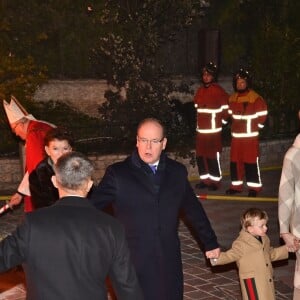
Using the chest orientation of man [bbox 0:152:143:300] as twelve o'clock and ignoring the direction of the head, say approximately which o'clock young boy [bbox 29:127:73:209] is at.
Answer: The young boy is roughly at 12 o'clock from the man.

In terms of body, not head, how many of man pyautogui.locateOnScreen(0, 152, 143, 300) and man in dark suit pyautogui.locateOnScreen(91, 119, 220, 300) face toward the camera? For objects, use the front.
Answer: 1

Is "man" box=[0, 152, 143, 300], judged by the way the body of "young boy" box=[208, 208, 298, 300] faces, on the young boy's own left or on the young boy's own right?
on the young boy's own right

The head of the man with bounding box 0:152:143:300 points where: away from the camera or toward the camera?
away from the camera

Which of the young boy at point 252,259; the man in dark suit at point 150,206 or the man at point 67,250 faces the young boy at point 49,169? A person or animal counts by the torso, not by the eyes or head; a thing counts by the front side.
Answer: the man

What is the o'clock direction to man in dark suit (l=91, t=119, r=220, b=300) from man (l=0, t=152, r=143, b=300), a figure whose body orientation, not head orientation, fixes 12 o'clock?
The man in dark suit is roughly at 1 o'clock from the man.

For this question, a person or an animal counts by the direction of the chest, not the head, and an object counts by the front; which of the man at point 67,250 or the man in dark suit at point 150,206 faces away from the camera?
the man

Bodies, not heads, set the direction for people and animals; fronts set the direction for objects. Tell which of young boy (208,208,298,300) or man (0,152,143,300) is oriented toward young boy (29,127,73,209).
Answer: the man

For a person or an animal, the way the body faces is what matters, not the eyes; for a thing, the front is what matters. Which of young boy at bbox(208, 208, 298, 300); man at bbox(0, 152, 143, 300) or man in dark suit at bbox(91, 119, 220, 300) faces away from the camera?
the man

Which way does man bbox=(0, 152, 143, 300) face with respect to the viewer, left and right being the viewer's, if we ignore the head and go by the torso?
facing away from the viewer
